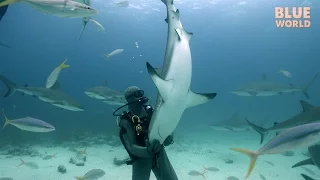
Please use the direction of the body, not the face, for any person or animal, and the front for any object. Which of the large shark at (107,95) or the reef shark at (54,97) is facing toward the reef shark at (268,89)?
the reef shark at (54,97)

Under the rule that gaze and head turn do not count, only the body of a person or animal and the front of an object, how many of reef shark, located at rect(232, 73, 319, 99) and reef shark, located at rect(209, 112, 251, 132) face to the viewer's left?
2

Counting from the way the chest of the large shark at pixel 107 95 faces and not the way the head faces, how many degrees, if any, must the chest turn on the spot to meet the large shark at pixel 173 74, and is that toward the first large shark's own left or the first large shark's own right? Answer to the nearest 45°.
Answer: approximately 90° to the first large shark's own left

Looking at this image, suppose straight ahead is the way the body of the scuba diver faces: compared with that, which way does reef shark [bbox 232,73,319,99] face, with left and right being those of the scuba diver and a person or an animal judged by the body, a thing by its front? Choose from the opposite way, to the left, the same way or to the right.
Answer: the opposite way

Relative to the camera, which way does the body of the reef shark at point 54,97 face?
to the viewer's right

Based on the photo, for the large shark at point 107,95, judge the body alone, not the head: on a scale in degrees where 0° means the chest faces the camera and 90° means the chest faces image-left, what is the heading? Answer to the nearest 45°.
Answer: approximately 90°

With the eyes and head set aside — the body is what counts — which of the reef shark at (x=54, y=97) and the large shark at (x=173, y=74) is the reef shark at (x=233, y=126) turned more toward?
the reef shark

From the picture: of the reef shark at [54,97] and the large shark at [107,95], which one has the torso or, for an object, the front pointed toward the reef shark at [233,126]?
the reef shark at [54,97]

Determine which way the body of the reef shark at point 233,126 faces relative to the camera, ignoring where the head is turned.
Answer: to the viewer's left

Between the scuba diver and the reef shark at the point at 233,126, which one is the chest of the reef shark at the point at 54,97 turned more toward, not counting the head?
the reef shark

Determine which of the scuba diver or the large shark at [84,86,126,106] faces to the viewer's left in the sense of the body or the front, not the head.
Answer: the large shark

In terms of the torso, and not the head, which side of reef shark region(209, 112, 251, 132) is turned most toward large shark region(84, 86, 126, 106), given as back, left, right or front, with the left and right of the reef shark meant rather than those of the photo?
front

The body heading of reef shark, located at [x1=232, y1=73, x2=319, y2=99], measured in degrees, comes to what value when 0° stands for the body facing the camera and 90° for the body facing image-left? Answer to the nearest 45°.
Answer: approximately 90°
